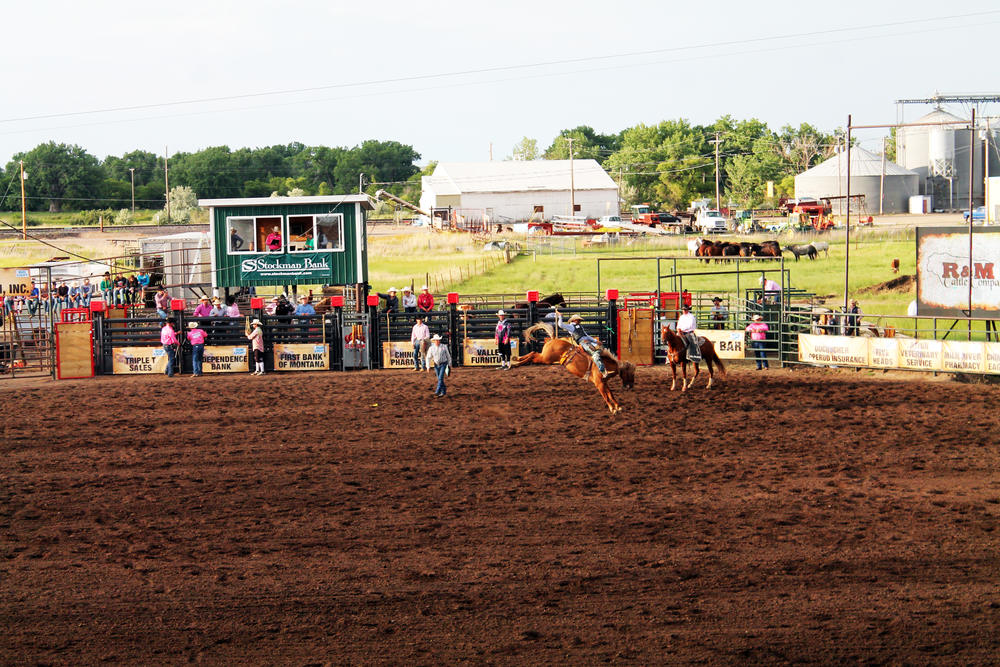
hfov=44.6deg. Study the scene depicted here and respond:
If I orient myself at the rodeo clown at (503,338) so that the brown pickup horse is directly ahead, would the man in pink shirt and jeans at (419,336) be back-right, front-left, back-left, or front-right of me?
back-right

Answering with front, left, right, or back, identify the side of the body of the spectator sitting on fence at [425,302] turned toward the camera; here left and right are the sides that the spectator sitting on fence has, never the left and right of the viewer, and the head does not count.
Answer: front

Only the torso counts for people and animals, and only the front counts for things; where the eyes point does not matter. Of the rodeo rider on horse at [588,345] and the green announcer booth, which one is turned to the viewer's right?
the rodeo rider on horse

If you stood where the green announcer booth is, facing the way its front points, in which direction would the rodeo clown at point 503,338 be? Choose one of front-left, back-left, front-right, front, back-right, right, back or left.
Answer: front-left

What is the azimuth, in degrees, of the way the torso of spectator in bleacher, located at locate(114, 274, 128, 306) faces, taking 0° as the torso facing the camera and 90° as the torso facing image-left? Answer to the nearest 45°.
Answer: approximately 0°

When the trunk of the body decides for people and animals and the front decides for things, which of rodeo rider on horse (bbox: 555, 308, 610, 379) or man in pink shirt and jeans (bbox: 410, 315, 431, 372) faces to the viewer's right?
the rodeo rider on horse

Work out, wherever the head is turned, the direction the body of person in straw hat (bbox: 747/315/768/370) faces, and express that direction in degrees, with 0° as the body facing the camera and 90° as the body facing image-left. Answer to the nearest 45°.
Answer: approximately 0°

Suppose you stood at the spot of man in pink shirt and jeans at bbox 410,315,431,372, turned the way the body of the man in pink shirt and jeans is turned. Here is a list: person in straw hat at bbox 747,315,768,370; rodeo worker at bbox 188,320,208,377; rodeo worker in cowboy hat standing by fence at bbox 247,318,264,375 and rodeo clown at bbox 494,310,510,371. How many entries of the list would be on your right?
2

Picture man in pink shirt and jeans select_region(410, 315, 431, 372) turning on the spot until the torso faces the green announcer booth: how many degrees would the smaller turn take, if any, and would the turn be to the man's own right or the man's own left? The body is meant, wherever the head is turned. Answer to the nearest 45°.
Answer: approximately 135° to the man's own right

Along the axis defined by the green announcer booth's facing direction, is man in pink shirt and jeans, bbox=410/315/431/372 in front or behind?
in front

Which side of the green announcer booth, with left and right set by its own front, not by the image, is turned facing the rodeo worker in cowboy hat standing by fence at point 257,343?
front

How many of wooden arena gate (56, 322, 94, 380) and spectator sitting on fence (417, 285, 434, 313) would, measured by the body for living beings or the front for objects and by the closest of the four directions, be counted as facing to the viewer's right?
0

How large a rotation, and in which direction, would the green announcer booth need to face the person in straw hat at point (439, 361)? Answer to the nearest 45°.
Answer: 0° — it already faces them

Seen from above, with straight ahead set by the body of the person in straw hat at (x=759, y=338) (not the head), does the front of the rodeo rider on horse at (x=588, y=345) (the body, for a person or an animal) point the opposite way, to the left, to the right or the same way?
to the left

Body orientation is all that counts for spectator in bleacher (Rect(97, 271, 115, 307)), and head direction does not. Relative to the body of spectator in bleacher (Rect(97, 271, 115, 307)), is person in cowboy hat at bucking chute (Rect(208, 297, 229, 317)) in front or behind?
in front
